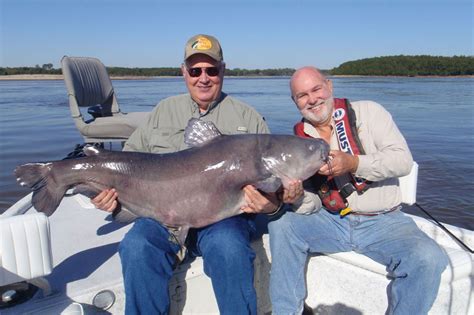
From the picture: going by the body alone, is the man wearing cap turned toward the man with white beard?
no

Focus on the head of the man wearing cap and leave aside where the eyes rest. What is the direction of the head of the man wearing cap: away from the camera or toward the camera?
toward the camera

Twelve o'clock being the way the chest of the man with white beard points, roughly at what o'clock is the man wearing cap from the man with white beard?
The man wearing cap is roughly at 2 o'clock from the man with white beard.

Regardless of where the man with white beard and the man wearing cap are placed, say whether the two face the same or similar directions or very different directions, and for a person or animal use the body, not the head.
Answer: same or similar directions

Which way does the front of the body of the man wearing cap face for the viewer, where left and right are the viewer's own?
facing the viewer

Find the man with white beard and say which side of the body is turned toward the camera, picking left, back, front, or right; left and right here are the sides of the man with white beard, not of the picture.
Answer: front

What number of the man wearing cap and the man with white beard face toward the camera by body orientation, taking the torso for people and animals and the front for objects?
2
